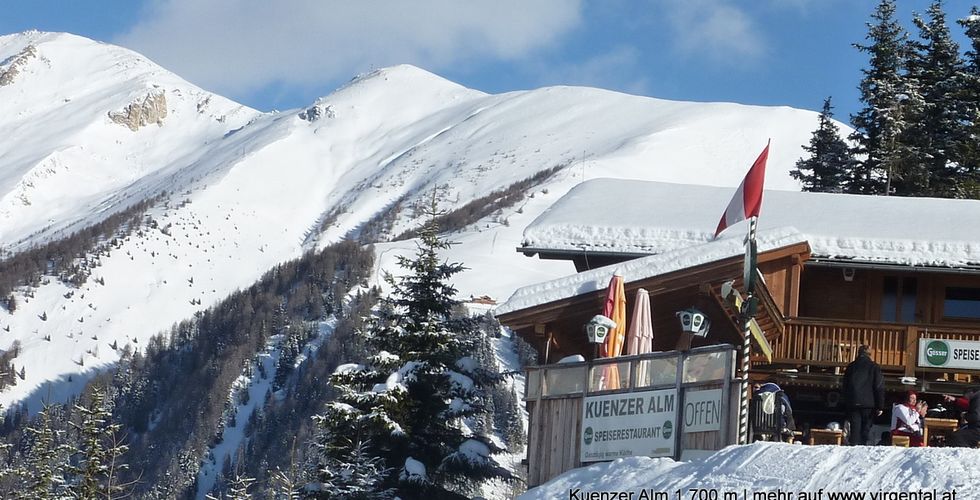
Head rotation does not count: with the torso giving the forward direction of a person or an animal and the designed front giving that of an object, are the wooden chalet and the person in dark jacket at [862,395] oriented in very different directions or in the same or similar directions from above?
very different directions

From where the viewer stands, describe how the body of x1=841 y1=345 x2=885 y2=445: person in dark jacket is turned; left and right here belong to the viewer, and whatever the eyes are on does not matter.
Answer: facing away from the viewer

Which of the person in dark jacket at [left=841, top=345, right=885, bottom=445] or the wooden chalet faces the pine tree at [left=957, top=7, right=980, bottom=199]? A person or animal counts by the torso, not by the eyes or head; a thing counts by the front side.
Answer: the person in dark jacket

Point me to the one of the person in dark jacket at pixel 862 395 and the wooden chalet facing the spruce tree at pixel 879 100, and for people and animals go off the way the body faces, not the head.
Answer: the person in dark jacket

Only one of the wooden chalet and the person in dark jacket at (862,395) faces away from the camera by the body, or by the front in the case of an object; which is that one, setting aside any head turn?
the person in dark jacket

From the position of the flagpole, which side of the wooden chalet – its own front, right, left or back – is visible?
front

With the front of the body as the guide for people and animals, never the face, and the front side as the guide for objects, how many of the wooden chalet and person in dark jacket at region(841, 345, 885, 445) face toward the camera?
1

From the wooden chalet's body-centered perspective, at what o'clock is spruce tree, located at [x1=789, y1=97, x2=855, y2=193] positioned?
The spruce tree is roughly at 6 o'clock from the wooden chalet.

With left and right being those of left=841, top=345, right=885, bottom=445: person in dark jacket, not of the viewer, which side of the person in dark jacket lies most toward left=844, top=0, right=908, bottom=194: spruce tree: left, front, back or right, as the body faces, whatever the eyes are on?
front
